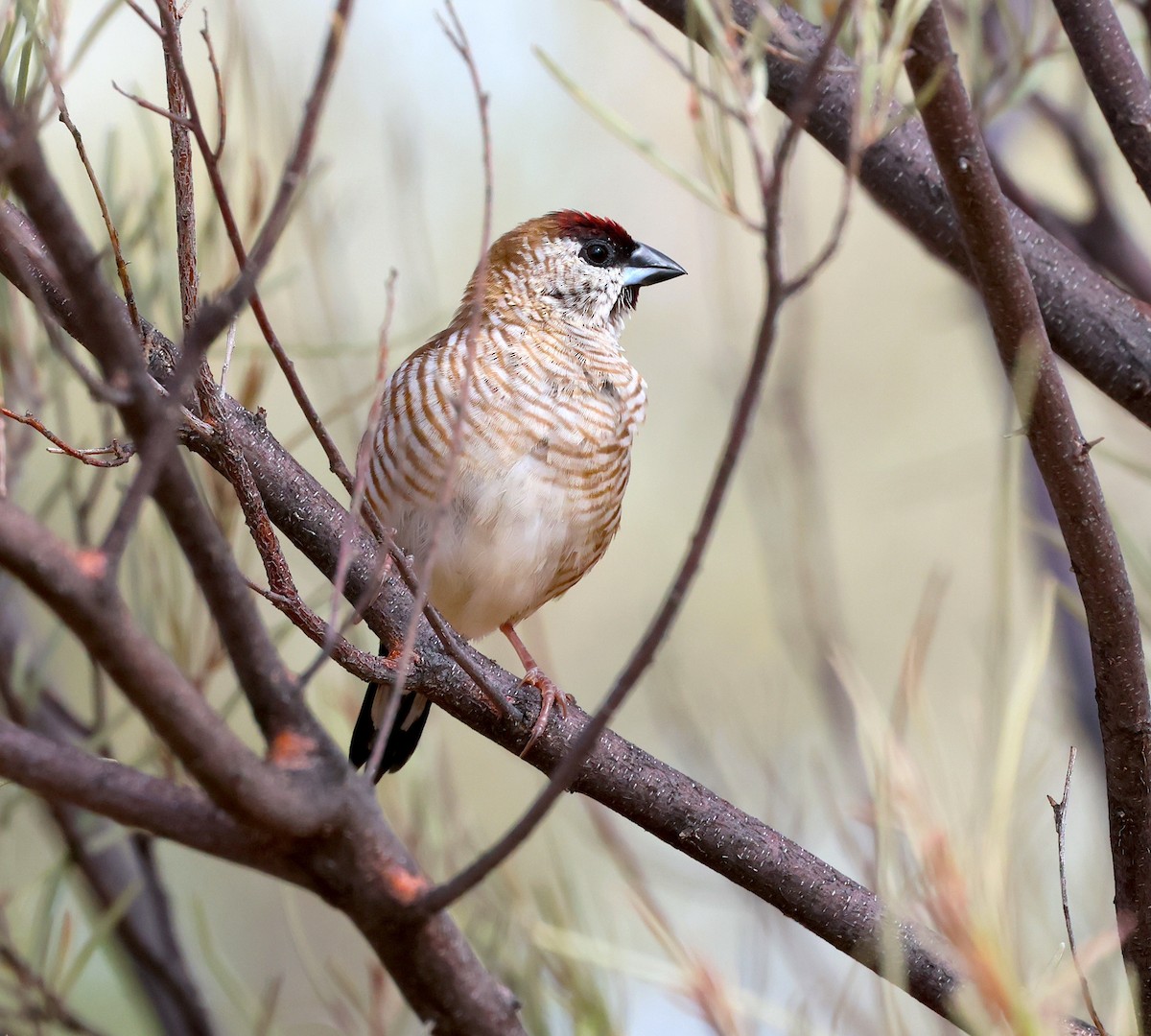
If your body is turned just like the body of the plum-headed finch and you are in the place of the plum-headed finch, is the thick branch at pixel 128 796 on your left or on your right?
on your right

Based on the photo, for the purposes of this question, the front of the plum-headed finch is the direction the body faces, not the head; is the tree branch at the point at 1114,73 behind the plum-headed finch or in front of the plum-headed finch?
in front

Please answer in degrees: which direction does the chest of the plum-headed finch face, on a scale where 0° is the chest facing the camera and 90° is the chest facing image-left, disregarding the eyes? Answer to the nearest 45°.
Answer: approximately 315°
